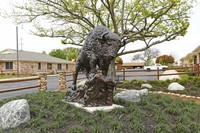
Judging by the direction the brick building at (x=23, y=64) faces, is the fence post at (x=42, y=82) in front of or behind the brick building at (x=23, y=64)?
in front

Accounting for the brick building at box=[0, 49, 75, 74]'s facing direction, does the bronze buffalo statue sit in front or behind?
in front

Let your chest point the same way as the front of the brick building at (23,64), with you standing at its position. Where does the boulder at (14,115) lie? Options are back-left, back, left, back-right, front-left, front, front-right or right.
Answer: front-right

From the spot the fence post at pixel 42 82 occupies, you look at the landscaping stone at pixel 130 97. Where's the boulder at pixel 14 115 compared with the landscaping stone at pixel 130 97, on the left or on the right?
right

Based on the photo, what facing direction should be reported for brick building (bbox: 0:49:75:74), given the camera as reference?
facing the viewer and to the right of the viewer
